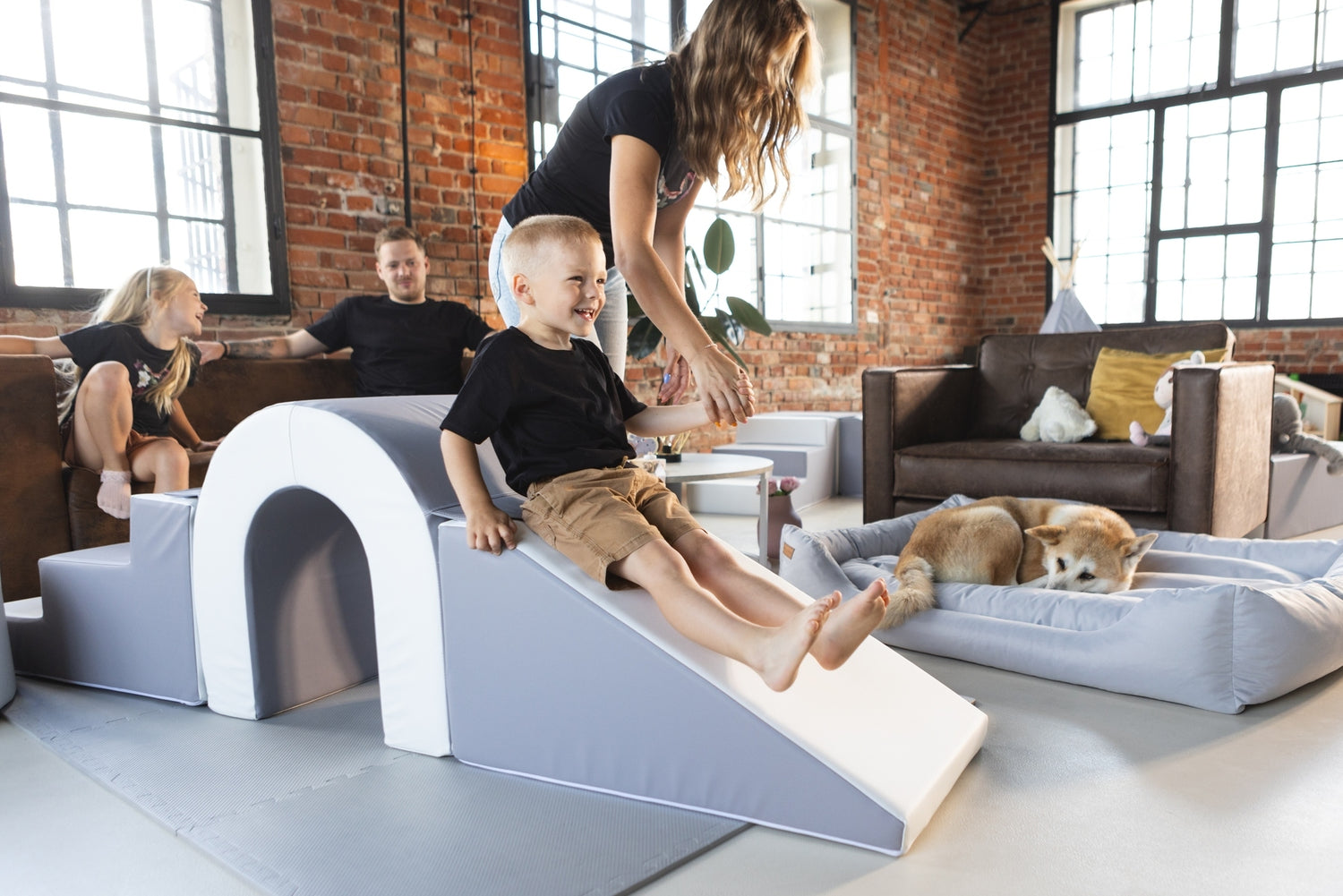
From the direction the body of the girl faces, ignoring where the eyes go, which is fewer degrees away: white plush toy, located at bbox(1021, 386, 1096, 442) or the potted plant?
the white plush toy

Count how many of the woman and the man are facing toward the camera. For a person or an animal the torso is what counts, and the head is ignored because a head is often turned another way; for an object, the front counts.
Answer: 1

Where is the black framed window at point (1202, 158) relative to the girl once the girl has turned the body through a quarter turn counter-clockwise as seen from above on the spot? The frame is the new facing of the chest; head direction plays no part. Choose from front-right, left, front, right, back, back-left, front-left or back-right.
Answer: front-right

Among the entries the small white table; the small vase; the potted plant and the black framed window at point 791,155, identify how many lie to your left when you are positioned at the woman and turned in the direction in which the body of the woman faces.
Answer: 4

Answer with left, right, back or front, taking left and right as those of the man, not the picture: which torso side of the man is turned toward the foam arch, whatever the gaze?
front

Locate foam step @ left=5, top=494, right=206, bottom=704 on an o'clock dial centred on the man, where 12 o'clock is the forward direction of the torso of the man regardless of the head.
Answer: The foam step is roughly at 1 o'clock from the man.

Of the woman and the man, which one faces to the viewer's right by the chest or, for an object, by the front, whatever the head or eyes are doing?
the woman

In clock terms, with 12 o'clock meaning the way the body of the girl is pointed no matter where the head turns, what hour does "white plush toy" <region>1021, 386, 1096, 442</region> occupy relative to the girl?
The white plush toy is roughly at 11 o'clock from the girl.

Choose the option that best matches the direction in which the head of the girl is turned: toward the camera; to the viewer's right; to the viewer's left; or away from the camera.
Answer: to the viewer's right

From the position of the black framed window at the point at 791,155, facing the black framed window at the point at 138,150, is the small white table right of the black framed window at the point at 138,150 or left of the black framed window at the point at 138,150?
left

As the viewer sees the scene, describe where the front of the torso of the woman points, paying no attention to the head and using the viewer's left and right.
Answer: facing to the right of the viewer

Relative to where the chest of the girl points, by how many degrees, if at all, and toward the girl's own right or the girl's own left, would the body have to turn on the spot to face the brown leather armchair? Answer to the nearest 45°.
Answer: approximately 45° to the girl's own left
